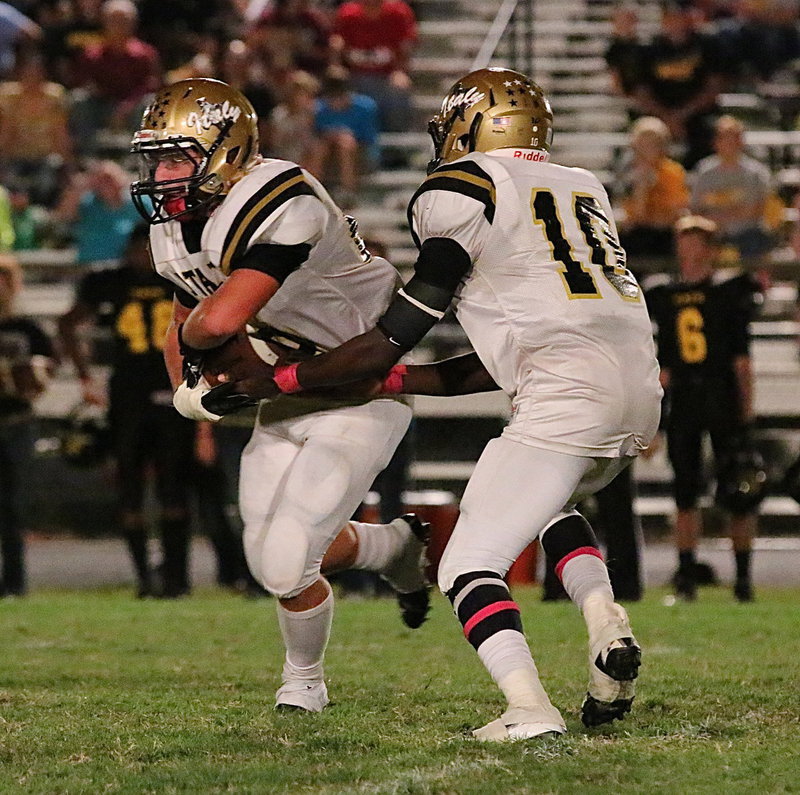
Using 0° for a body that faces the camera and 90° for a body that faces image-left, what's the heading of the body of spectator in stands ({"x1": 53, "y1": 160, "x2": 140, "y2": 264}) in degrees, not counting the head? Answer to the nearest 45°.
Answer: approximately 0°

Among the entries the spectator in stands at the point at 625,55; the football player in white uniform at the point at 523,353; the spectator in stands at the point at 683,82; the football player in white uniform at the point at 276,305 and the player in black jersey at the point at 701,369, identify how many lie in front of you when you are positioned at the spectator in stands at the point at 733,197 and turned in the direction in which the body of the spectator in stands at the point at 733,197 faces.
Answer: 3

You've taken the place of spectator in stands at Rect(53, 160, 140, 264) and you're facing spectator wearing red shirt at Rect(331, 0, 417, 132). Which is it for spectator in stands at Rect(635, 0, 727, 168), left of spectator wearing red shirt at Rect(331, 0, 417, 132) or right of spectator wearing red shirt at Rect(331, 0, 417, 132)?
right

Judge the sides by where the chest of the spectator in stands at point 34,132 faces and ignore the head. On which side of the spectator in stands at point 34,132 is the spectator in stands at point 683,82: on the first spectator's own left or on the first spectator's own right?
on the first spectator's own left

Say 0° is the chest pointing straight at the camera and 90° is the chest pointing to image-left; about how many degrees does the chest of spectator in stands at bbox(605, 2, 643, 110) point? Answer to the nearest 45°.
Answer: approximately 0°

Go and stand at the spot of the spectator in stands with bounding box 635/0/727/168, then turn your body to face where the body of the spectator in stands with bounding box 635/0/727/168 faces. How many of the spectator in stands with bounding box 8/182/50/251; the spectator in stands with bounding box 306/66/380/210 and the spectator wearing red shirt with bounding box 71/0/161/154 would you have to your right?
3

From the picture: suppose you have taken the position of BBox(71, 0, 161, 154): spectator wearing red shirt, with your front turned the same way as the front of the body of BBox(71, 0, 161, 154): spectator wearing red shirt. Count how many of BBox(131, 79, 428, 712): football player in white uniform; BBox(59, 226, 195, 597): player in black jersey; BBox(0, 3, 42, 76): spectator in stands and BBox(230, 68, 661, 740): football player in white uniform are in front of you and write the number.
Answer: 3
